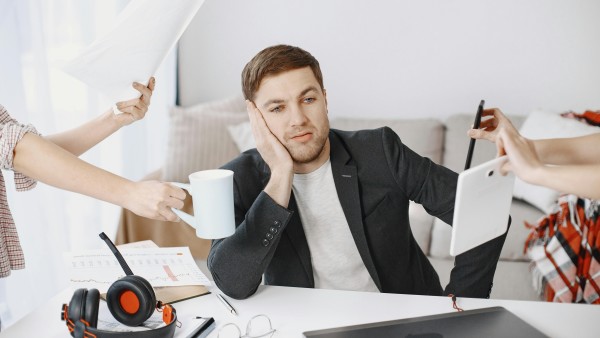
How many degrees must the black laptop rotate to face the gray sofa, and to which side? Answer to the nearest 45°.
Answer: approximately 45° to its right

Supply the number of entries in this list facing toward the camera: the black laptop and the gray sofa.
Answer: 1

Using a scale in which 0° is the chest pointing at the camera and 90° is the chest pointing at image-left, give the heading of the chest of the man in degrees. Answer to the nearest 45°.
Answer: approximately 0°

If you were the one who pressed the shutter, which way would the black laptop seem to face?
facing away from the viewer and to the left of the viewer

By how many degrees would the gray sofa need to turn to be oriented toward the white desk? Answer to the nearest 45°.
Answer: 0° — it already faces it

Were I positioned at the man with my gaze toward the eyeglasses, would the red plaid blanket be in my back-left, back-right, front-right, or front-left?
back-left
